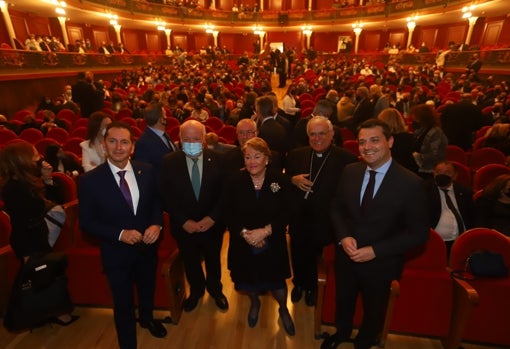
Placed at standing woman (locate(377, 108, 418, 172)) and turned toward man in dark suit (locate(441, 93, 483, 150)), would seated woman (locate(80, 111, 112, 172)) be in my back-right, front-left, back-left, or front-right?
back-left

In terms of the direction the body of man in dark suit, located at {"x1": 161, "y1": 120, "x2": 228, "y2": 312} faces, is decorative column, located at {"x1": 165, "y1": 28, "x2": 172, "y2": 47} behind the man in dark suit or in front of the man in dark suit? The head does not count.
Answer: behind

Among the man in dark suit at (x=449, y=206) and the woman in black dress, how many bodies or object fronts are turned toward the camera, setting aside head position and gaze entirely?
2

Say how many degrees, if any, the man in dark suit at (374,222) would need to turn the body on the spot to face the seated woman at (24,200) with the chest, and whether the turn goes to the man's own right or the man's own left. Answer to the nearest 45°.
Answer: approximately 45° to the man's own right

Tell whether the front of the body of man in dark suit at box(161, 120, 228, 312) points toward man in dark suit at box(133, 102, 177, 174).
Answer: no

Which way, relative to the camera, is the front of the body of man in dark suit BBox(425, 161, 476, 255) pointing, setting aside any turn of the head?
toward the camera

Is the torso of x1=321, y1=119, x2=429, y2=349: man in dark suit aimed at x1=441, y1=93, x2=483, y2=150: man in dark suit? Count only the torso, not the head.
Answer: no

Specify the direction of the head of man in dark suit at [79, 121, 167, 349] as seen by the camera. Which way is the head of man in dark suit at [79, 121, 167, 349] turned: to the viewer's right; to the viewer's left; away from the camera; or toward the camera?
toward the camera

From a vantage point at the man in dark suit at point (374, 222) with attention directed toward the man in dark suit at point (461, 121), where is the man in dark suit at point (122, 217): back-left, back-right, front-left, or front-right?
back-left

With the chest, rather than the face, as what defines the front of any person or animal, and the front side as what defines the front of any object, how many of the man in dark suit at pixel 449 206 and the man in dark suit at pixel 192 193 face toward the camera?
2

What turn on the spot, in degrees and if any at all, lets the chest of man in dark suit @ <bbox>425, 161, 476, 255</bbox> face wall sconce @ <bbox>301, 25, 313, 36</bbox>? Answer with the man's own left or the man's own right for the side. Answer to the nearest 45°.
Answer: approximately 135° to the man's own right

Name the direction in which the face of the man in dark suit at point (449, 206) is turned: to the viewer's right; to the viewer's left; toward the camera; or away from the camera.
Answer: toward the camera

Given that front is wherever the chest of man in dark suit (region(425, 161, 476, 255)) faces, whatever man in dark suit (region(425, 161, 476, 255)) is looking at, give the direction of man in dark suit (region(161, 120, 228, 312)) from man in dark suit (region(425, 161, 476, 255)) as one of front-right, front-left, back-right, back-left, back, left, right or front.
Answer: front-right

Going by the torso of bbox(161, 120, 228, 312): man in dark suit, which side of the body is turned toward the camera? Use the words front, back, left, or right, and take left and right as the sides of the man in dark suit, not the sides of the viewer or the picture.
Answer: front

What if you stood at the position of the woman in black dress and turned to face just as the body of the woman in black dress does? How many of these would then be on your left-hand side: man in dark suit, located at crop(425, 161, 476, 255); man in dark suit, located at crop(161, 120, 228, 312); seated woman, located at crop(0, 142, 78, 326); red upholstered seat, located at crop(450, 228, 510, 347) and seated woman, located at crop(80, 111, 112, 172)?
2

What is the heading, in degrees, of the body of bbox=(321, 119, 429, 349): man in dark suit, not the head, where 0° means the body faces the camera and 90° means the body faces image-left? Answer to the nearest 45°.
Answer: approximately 45°

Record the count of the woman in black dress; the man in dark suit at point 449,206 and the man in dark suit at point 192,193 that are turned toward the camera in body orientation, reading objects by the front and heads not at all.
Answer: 3

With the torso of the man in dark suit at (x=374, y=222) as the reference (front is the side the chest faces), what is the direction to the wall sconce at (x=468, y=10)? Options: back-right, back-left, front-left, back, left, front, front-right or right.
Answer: back-right

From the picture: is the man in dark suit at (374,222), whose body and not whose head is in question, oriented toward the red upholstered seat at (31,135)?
no
